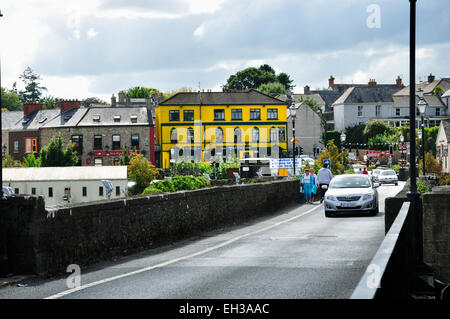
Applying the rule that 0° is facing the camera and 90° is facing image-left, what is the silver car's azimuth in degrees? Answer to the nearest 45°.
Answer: approximately 0°

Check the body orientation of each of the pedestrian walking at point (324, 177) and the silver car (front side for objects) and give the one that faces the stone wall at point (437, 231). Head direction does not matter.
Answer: the silver car

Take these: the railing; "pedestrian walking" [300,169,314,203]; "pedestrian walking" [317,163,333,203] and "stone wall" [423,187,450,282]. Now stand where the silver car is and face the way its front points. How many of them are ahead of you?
2

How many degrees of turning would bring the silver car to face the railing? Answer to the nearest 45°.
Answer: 0° — it already faces it

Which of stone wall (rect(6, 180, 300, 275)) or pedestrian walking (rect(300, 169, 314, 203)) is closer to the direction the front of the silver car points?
the stone wall
